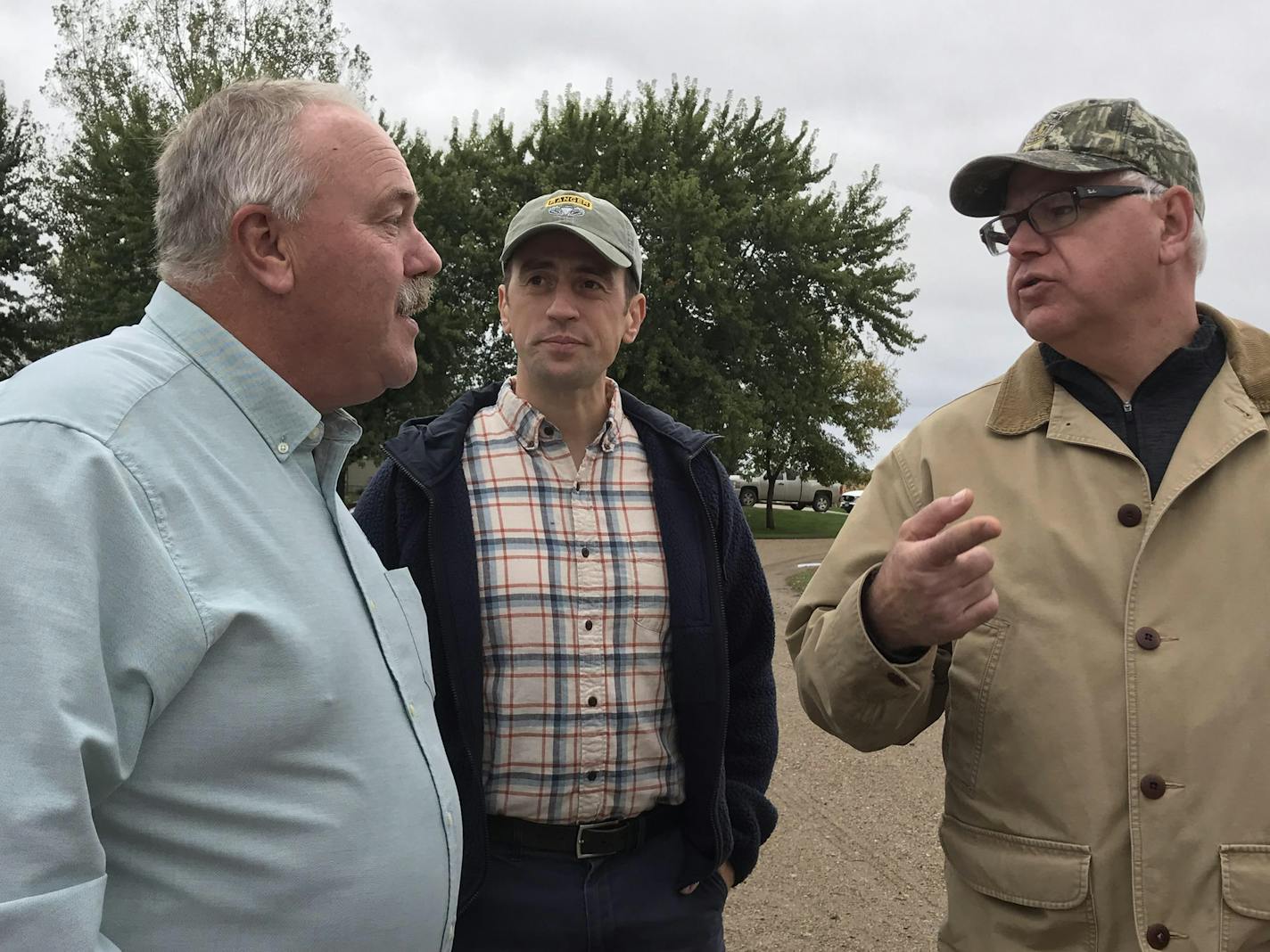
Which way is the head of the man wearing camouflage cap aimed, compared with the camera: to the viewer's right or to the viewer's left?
to the viewer's left

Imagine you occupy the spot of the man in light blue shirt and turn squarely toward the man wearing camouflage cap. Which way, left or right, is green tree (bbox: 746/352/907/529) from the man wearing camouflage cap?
left

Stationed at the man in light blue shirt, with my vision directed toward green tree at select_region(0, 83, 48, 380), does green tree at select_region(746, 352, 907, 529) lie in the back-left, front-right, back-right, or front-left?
front-right

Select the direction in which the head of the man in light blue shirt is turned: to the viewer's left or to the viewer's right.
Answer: to the viewer's right

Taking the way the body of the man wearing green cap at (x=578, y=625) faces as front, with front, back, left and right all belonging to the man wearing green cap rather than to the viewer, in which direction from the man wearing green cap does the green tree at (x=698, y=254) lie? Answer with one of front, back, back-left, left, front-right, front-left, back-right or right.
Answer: back

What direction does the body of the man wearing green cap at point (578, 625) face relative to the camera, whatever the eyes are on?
toward the camera

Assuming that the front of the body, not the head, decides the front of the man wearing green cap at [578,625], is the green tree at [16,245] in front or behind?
behind

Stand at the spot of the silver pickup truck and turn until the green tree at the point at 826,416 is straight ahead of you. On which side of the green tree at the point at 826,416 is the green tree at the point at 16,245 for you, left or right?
right

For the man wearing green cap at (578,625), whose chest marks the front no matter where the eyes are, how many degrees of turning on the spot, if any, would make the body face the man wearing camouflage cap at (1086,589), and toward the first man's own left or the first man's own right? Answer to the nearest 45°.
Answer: approximately 45° to the first man's own left

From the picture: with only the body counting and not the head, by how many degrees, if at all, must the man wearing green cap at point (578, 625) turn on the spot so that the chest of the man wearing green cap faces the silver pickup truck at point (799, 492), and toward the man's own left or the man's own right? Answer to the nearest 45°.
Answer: approximately 180°
